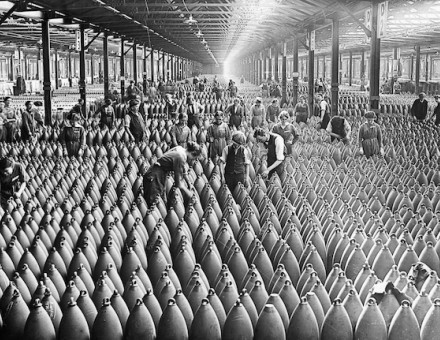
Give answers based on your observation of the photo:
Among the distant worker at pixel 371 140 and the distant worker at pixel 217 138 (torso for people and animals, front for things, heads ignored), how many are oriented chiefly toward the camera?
2

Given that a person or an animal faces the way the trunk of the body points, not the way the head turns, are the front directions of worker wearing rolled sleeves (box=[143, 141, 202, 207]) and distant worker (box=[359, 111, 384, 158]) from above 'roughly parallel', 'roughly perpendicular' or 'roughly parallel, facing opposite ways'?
roughly perpendicular

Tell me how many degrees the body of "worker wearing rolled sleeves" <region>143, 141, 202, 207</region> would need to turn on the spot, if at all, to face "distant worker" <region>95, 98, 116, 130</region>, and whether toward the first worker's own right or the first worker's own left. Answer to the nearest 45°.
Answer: approximately 90° to the first worker's own left

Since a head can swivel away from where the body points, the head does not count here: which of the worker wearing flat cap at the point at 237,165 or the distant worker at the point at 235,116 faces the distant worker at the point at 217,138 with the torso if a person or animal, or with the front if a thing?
the distant worker at the point at 235,116

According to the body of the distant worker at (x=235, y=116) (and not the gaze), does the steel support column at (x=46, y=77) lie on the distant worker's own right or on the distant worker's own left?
on the distant worker's own right

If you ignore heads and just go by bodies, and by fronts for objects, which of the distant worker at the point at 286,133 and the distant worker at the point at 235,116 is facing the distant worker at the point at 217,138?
the distant worker at the point at 235,116

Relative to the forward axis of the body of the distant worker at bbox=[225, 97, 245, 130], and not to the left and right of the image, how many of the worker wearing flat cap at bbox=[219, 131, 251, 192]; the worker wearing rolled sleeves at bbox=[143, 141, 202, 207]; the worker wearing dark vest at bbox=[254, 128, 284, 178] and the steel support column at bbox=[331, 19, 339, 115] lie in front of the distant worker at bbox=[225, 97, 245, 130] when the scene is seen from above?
3

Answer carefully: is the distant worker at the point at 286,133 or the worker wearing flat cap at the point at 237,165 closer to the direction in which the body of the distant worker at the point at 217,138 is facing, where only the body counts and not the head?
the worker wearing flat cap

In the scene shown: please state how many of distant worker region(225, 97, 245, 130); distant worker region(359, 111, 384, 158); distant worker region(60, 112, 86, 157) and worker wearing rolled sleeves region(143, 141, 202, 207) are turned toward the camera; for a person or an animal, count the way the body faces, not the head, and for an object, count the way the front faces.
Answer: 3

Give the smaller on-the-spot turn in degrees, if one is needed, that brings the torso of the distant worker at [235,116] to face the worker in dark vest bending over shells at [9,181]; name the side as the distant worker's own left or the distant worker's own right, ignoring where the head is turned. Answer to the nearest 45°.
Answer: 0° — they already face them

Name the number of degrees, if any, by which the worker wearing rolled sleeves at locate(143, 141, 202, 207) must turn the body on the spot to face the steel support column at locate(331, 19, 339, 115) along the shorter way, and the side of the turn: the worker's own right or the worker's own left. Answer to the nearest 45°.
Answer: approximately 45° to the worker's own left

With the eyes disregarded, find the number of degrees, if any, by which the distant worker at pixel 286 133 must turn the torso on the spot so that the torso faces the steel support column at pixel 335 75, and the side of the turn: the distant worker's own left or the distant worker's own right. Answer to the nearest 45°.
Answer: approximately 180°
